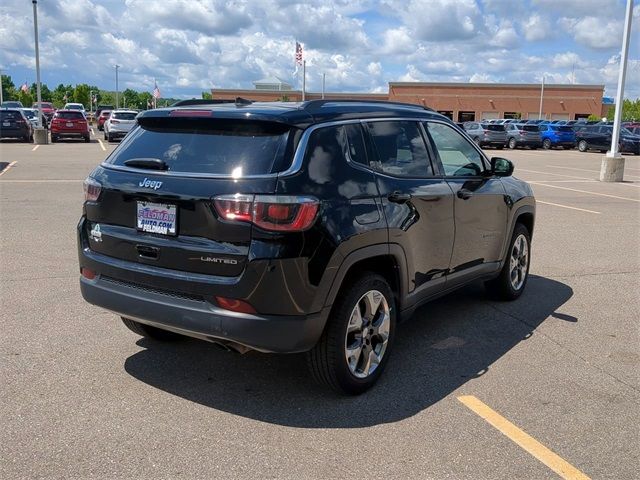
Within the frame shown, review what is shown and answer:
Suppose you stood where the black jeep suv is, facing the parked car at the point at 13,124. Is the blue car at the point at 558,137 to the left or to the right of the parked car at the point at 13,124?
right

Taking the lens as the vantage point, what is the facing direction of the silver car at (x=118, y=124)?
facing away from the viewer

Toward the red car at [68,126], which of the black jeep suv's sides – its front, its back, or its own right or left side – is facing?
left

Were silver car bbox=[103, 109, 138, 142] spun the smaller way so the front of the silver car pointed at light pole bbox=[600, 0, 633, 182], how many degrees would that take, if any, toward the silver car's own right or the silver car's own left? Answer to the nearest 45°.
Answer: approximately 135° to the silver car's own right

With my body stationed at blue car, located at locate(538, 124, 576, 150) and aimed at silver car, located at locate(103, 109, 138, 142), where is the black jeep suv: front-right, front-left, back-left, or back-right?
front-left

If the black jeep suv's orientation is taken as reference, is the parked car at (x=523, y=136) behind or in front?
in front

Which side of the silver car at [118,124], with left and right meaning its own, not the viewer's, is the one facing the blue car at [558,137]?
right

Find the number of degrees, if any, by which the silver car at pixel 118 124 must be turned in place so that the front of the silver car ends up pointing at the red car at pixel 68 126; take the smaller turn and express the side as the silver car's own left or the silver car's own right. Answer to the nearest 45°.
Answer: approximately 90° to the silver car's own left

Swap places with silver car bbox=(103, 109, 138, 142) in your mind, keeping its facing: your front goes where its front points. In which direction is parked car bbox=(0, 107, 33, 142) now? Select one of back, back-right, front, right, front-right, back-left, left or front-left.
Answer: left

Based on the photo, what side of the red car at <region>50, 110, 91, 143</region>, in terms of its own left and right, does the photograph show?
back

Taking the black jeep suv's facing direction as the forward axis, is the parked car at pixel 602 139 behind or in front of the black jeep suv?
in front

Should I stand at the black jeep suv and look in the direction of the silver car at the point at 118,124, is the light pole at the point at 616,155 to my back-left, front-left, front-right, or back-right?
front-right

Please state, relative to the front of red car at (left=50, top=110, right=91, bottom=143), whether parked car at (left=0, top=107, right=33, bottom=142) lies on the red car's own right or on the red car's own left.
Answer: on the red car's own left

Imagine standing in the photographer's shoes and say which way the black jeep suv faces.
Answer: facing away from the viewer and to the right of the viewer

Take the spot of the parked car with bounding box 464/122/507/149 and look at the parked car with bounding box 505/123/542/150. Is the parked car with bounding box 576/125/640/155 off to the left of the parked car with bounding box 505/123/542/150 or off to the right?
right

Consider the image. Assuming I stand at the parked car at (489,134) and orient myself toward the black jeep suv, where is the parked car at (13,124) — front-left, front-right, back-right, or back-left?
front-right

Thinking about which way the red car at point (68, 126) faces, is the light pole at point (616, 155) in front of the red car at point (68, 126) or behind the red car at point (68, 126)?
behind

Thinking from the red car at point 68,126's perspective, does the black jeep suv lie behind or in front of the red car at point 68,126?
behind

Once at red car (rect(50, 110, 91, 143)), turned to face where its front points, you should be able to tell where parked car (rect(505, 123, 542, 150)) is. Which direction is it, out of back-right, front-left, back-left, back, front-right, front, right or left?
right
